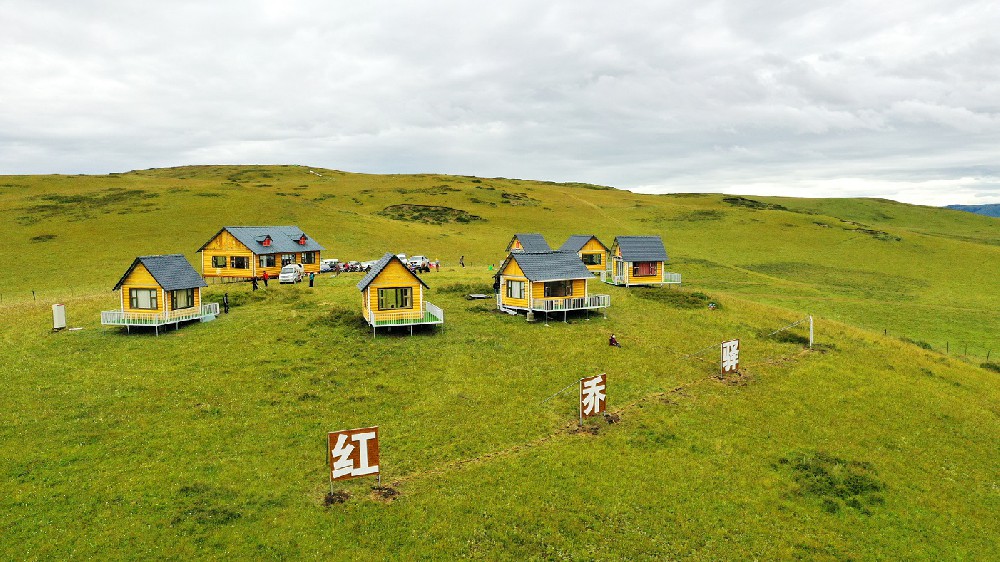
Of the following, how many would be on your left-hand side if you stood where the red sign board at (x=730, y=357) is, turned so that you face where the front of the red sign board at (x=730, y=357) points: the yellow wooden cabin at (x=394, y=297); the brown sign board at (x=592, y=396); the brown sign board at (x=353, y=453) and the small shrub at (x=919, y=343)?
1

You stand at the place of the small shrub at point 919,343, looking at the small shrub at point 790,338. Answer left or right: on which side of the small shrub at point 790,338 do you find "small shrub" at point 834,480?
left

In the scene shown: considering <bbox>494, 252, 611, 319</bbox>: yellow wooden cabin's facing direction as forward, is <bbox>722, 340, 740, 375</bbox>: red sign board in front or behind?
in front

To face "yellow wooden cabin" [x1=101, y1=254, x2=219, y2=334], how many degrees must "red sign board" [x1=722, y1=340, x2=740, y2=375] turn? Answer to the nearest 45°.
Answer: approximately 135° to its right

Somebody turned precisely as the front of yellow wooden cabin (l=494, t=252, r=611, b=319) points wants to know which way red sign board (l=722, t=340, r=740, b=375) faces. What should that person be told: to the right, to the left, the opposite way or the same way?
the same way

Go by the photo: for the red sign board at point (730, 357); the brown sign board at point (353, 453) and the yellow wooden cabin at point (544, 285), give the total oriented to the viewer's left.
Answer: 0

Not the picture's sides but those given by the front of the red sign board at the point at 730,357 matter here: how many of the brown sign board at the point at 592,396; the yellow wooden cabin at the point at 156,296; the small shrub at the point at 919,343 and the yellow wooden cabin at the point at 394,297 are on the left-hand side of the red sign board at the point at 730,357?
1

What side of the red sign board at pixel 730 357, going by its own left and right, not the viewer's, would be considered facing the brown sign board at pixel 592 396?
right

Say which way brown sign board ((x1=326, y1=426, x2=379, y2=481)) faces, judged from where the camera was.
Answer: facing the viewer and to the right of the viewer

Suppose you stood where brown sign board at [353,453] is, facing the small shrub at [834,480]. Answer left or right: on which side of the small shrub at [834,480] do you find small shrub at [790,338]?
left

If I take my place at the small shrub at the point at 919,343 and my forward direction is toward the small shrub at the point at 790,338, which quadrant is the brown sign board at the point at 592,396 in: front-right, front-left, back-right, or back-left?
front-left

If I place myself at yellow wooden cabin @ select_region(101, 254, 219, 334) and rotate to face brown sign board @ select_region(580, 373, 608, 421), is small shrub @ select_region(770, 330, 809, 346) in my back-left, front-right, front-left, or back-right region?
front-left

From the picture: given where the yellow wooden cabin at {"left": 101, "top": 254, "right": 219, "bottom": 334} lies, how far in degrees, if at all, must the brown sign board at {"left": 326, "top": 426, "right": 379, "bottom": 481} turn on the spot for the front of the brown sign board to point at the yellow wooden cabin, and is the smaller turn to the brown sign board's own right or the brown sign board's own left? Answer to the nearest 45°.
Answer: approximately 180°

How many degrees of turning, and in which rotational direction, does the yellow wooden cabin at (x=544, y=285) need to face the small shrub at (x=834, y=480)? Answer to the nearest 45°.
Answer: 0° — it already faces it

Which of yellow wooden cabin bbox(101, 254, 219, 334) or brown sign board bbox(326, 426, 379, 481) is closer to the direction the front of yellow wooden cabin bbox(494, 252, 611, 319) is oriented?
the brown sign board

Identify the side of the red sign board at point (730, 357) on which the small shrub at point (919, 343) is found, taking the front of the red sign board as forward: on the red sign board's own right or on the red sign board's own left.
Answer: on the red sign board's own left

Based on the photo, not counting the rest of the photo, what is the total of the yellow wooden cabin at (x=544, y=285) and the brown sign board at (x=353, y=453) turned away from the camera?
0

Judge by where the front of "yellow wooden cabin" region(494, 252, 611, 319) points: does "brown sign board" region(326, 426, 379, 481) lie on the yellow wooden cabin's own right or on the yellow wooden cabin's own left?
on the yellow wooden cabin's own right

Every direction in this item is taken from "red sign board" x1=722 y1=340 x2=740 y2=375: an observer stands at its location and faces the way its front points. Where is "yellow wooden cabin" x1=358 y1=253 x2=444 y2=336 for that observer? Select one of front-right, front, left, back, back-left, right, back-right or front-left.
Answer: back-right

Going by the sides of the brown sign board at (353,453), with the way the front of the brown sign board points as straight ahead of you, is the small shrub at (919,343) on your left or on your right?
on your left
